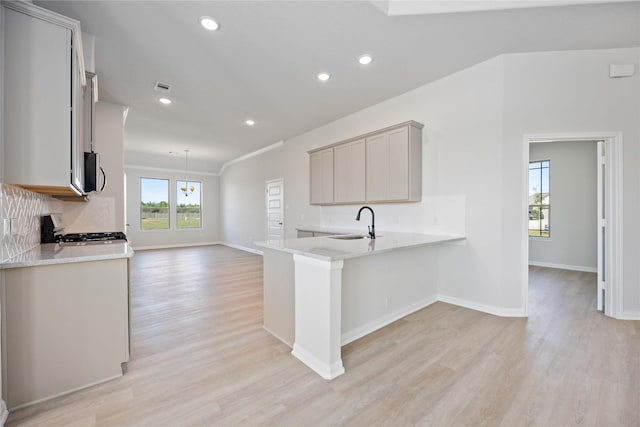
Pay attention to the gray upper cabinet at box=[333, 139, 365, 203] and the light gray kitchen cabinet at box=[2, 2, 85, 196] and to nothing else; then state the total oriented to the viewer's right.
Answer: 1

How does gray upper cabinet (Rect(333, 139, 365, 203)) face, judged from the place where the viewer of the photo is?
facing the viewer and to the left of the viewer

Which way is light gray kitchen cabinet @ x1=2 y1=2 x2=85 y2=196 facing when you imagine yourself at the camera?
facing to the right of the viewer

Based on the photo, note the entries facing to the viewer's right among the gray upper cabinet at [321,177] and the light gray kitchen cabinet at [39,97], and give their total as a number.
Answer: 1

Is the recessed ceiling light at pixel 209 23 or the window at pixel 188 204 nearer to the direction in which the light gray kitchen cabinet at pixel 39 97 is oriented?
the recessed ceiling light

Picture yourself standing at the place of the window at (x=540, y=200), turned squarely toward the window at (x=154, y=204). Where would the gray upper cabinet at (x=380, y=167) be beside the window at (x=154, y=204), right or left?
left

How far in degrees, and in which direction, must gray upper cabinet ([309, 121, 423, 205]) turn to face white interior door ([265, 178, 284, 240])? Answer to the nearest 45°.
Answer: approximately 90° to its right

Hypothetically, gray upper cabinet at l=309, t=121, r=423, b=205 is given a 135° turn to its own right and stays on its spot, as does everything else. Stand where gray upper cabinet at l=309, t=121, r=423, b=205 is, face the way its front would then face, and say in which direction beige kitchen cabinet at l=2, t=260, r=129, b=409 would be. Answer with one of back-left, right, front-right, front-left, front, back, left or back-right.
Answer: back-left

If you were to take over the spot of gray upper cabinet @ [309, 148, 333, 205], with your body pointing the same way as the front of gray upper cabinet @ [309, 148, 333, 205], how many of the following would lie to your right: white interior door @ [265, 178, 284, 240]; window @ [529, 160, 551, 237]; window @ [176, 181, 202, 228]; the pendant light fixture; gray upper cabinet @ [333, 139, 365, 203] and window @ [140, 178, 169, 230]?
4

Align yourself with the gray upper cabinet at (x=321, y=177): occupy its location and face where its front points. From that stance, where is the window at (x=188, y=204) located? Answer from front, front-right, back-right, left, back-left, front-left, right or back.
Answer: right

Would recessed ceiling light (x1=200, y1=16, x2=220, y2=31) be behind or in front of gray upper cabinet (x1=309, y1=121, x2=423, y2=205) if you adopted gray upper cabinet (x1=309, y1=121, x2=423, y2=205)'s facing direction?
in front

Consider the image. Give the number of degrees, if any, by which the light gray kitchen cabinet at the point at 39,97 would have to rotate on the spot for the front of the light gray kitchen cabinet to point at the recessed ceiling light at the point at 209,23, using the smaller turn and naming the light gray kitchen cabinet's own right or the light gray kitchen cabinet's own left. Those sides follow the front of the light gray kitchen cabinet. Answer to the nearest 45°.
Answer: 0° — it already faces it

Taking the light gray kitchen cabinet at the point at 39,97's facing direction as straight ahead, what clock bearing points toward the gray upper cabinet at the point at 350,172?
The gray upper cabinet is roughly at 12 o'clock from the light gray kitchen cabinet.

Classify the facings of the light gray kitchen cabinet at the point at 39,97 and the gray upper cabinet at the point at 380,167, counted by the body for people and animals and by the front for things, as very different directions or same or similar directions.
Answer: very different directions

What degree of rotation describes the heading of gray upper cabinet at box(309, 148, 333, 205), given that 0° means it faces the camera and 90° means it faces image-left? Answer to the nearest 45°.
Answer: approximately 45°

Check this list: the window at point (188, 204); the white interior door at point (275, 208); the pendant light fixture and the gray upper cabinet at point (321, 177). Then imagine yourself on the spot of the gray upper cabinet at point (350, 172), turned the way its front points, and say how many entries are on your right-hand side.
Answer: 4
